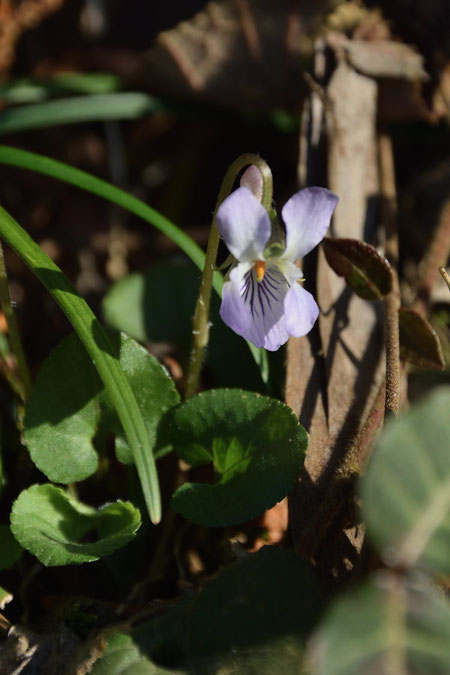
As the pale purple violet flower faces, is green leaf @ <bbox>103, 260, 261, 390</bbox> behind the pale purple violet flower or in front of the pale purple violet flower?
behind

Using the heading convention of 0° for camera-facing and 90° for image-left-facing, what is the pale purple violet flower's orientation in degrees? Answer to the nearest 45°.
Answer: approximately 0°
